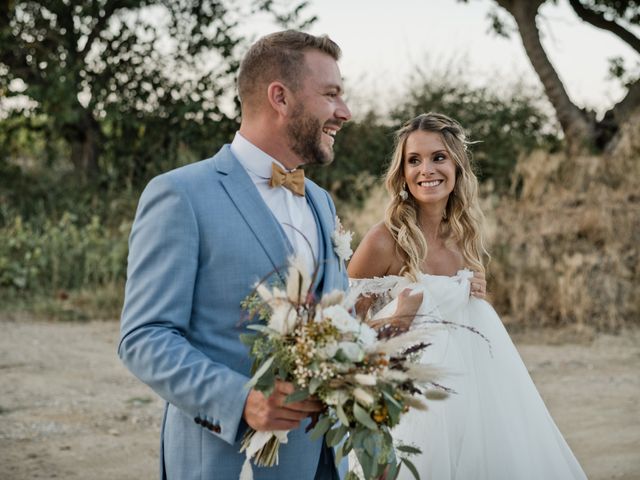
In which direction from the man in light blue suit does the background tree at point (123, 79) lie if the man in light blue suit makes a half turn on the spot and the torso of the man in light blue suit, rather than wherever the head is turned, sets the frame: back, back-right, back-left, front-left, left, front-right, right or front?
front-right

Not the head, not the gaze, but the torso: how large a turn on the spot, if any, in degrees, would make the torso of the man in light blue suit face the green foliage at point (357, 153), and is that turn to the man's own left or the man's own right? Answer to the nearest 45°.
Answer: approximately 135° to the man's own left

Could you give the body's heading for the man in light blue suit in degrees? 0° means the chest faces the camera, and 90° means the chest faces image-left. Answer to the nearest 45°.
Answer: approximately 315°

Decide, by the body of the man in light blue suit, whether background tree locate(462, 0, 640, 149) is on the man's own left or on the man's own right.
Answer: on the man's own left

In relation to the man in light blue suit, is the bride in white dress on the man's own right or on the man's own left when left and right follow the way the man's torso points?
on the man's own left

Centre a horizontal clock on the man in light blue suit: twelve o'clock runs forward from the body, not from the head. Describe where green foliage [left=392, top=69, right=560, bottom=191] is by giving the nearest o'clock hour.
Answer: The green foliage is roughly at 8 o'clock from the man in light blue suit.

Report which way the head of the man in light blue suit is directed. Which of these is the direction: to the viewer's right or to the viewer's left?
to the viewer's right

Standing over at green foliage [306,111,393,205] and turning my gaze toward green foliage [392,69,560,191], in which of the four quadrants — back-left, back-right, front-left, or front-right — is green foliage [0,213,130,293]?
back-right

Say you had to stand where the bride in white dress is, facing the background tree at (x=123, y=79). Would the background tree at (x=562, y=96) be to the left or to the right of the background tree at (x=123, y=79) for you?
right
